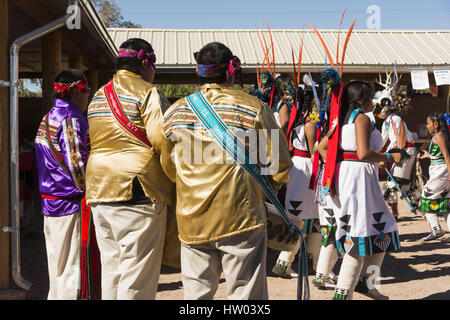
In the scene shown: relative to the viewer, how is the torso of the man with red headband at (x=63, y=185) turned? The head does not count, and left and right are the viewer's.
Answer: facing away from the viewer and to the right of the viewer

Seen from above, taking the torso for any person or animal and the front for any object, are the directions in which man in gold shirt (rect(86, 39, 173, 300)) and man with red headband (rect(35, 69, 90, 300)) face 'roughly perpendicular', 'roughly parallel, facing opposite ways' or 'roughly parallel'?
roughly parallel

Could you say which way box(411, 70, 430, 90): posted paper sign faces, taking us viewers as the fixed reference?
facing the viewer

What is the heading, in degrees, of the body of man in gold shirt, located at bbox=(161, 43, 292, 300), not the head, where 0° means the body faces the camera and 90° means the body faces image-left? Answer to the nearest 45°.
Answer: approximately 180°

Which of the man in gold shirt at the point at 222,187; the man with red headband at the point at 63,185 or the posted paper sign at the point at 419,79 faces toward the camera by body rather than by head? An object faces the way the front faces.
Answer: the posted paper sign

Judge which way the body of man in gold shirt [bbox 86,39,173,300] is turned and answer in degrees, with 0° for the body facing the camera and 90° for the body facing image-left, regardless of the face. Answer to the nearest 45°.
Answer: approximately 225°

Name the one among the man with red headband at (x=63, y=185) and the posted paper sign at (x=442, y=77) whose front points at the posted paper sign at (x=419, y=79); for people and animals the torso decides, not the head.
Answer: the man with red headband

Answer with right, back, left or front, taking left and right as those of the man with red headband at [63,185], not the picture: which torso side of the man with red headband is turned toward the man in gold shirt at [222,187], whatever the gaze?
right

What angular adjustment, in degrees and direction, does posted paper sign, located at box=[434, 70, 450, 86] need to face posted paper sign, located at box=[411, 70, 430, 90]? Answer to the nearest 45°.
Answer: approximately 135° to its right

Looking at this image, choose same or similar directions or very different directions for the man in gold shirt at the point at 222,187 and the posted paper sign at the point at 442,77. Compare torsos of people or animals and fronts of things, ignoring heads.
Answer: very different directions

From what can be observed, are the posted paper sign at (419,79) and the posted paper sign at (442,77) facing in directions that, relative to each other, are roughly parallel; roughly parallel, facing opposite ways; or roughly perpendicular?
roughly parallel

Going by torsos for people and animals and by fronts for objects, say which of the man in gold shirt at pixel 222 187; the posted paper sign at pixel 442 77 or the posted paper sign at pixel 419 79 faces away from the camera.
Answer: the man in gold shirt

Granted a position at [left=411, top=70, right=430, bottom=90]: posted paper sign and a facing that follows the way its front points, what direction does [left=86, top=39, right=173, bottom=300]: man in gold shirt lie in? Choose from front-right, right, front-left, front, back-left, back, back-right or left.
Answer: front

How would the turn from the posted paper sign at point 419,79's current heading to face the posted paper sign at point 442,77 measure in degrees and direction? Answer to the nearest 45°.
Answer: approximately 45° to its left

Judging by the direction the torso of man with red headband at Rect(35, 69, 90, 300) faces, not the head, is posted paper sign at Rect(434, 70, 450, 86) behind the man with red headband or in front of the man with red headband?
in front

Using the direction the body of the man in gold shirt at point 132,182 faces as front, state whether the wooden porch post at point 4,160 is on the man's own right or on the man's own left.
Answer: on the man's own left

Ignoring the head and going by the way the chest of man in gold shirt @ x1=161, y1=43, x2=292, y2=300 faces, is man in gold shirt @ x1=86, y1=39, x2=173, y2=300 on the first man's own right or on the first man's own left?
on the first man's own left

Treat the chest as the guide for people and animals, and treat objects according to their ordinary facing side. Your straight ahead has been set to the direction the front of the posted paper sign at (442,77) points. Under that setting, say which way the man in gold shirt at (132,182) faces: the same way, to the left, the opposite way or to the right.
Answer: the opposite way

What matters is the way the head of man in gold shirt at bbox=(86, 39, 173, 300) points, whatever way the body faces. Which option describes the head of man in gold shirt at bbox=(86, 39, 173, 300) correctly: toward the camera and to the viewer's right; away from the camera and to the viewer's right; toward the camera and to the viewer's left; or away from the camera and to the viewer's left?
away from the camera and to the viewer's right
